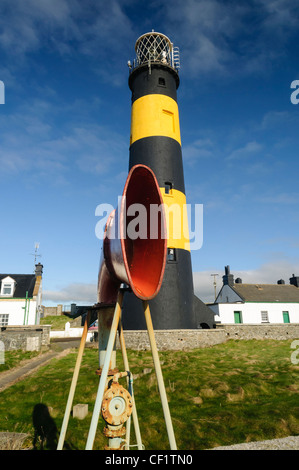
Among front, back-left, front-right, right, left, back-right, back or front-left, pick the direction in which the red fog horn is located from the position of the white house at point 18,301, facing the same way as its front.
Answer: front

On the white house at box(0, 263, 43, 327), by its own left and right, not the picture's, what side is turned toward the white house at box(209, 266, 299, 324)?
left

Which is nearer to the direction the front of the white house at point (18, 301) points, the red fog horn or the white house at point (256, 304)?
the red fog horn

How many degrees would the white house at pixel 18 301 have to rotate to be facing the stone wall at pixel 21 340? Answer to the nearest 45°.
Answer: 0° — it already faces it

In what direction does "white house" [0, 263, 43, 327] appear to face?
toward the camera

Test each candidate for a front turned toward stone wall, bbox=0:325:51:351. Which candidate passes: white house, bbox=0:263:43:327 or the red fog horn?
the white house

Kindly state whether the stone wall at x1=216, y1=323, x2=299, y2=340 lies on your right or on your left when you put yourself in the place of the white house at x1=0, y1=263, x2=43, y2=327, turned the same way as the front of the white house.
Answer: on your left
